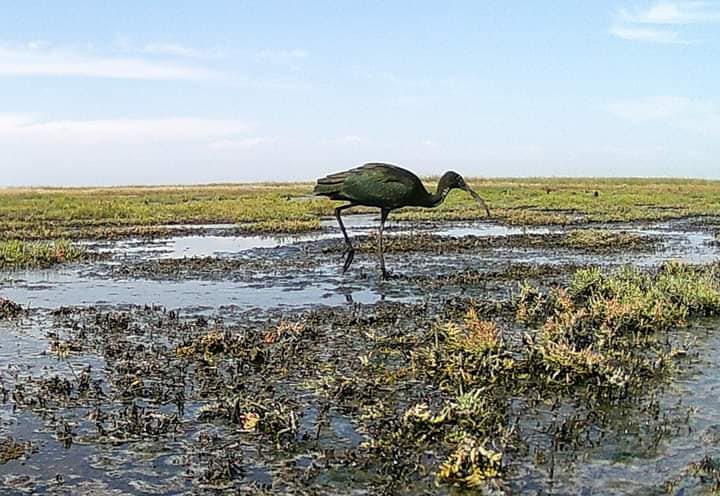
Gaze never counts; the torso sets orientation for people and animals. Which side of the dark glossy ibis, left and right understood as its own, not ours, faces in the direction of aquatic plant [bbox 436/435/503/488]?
right

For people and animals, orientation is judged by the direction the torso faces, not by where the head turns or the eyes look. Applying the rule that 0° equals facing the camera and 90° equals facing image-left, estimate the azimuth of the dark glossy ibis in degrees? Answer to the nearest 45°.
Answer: approximately 270°

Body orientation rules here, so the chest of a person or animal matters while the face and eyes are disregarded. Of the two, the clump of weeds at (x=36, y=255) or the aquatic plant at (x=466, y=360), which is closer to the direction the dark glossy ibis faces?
the aquatic plant

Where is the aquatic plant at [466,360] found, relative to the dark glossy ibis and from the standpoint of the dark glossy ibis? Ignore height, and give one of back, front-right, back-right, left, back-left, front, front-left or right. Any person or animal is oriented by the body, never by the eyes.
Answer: right

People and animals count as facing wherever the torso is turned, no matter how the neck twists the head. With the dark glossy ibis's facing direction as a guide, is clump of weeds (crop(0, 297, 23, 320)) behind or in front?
behind

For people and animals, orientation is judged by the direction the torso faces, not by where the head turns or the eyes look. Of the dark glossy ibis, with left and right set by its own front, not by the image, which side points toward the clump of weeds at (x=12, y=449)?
right
